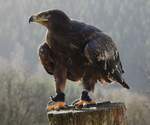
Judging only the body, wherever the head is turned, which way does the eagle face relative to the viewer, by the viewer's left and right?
facing the viewer and to the left of the viewer
